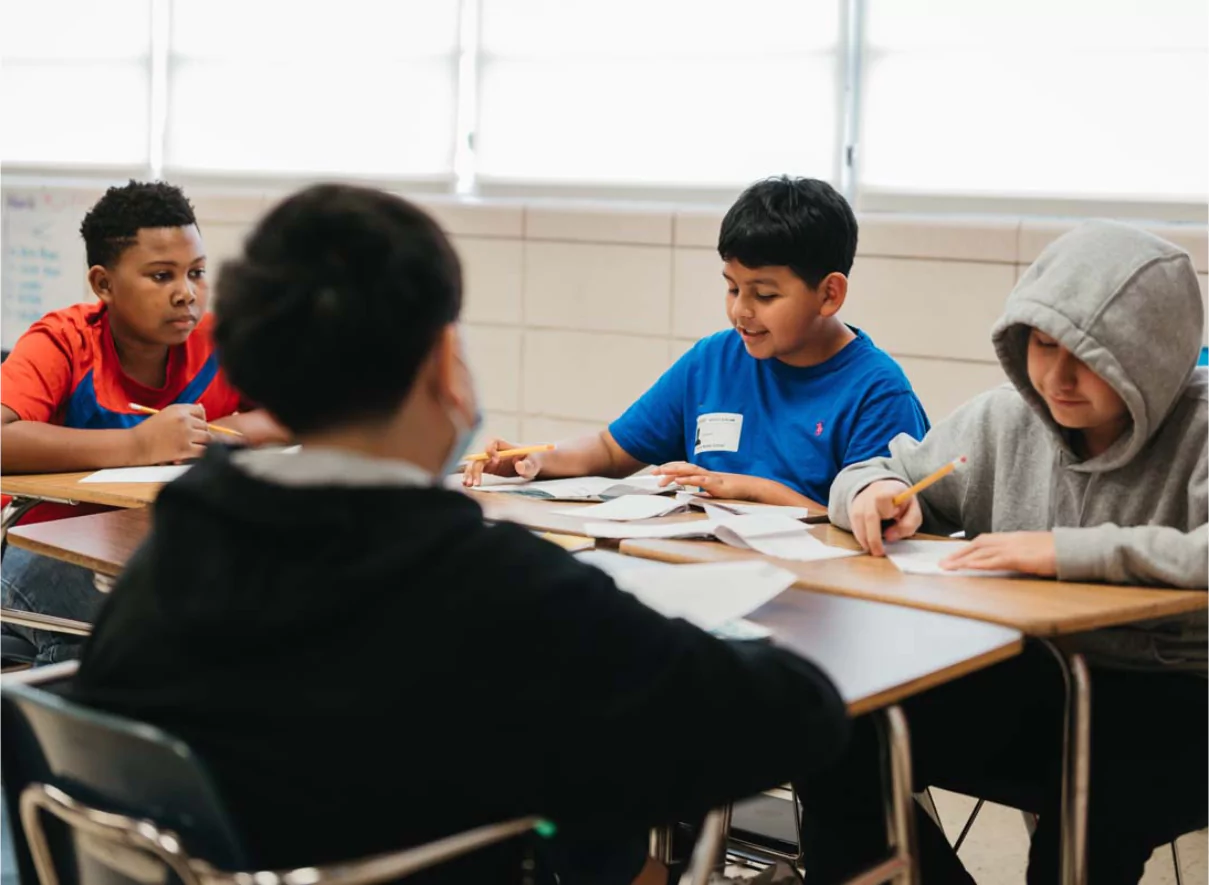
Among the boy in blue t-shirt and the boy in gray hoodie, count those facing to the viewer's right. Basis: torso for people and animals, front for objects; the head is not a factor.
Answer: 0

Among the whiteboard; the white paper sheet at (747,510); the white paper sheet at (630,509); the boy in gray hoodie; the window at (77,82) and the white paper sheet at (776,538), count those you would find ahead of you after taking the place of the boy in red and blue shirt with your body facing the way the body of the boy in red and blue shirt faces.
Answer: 4

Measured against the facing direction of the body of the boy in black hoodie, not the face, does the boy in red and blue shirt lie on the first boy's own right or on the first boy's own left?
on the first boy's own left

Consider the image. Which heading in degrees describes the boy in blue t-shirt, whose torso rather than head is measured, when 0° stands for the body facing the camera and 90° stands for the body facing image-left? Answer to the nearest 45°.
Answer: approximately 45°

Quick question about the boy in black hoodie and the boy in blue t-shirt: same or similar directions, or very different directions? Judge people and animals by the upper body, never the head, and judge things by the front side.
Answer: very different directions

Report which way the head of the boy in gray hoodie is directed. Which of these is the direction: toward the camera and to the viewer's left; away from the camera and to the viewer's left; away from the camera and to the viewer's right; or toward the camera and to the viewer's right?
toward the camera and to the viewer's left

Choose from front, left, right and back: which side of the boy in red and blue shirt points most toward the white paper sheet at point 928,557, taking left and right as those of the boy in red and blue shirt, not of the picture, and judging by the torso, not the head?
front

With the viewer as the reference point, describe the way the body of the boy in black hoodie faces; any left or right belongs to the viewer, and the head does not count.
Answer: facing away from the viewer and to the right of the viewer

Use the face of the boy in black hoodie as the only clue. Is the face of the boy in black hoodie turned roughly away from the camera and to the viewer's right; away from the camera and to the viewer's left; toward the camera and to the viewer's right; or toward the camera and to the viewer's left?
away from the camera and to the viewer's right

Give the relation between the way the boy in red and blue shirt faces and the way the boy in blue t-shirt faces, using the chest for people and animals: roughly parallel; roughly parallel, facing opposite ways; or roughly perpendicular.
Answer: roughly perpendicular
